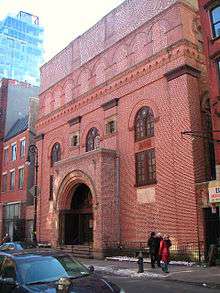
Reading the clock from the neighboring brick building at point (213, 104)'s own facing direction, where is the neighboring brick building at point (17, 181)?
the neighboring brick building at point (17, 181) is roughly at 3 o'clock from the neighboring brick building at point (213, 104).

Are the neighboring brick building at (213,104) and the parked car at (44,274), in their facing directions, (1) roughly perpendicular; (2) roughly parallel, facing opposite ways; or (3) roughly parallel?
roughly perpendicular

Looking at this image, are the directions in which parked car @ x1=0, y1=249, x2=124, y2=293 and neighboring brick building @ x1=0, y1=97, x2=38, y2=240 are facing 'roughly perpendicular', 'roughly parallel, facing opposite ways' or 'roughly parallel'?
roughly perpendicular

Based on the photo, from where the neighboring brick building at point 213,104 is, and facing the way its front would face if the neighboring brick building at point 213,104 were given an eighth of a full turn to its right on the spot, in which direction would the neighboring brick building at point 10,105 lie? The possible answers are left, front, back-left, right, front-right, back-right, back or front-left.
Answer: front-right

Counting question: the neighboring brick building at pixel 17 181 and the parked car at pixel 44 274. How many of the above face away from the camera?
0

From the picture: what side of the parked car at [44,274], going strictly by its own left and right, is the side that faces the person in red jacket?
left

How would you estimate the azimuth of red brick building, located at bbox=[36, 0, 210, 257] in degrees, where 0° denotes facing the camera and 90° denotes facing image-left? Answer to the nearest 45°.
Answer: approximately 45°

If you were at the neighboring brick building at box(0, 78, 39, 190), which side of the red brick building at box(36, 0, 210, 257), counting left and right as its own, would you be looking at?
right

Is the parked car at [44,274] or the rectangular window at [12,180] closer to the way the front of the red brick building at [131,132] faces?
the parked car
